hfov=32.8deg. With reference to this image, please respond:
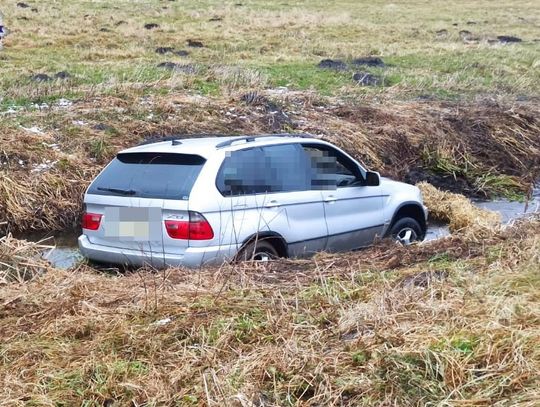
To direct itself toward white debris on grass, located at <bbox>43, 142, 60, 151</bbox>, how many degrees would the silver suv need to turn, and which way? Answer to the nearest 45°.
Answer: approximately 90° to its left

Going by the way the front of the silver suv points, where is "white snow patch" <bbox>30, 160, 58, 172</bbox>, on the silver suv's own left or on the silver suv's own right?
on the silver suv's own left

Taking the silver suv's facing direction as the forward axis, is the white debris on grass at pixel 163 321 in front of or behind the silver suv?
behind

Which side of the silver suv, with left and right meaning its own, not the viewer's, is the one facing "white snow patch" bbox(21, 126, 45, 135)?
left

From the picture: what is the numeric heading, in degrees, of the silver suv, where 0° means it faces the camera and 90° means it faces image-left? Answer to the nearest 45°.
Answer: approximately 225°
